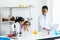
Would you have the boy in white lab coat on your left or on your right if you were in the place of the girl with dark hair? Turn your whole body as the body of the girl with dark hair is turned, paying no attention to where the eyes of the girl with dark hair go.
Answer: on your left

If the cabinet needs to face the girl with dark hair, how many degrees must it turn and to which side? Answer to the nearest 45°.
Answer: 0° — it already faces them

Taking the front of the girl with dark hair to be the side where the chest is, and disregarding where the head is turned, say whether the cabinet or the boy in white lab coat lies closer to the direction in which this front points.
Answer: the boy in white lab coat

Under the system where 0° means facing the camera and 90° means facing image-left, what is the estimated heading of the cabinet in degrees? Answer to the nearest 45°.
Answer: approximately 0°
